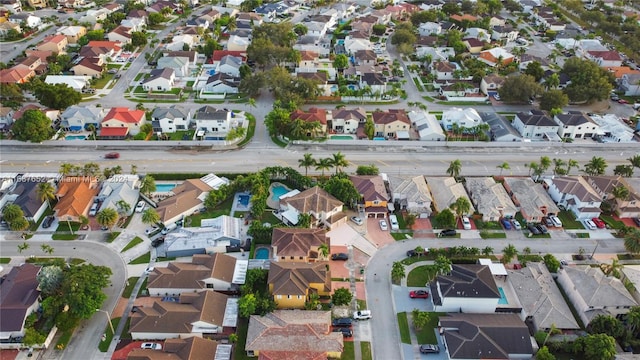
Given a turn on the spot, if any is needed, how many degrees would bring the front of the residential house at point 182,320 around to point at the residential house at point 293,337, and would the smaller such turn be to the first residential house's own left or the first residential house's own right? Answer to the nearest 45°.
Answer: approximately 135° to the first residential house's own left

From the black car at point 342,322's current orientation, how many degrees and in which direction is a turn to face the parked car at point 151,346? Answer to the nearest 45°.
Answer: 0° — it already faces it

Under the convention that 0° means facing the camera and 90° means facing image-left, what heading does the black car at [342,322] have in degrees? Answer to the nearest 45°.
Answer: approximately 90°

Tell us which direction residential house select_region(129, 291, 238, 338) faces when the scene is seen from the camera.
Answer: facing to the left of the viewer

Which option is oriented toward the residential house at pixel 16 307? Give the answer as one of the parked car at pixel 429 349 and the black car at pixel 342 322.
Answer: the black car

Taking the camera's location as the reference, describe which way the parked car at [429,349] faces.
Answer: facing to the right of the viewer

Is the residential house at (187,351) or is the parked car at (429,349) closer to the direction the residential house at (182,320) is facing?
the residential house

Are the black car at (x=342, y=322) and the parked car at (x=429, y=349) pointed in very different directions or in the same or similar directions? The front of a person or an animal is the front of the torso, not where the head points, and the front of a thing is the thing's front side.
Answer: very different directions

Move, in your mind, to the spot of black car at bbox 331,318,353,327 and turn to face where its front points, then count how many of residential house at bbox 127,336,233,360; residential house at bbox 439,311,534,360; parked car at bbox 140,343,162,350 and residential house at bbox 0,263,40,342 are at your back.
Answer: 1

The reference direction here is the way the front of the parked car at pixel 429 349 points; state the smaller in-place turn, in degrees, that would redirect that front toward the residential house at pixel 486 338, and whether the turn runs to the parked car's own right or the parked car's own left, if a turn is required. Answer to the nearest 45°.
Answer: approximately 45° to the parked car's own left

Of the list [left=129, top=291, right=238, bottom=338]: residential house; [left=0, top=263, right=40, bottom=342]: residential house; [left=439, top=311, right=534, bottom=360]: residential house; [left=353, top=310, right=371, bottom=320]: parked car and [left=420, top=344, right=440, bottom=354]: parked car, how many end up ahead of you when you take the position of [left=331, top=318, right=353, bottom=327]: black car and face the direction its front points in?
2

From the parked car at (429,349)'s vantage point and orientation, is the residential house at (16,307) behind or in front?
behind
